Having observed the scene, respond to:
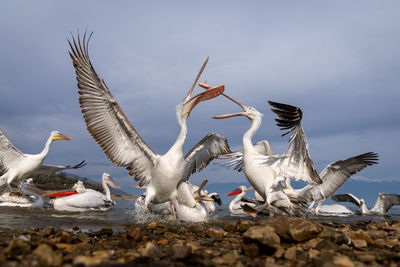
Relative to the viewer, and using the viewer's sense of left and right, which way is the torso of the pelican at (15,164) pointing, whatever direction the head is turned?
facing to the right of the viewer

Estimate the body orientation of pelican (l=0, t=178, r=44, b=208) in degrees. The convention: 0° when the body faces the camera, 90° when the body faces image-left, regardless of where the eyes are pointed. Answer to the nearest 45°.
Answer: approximately 270°

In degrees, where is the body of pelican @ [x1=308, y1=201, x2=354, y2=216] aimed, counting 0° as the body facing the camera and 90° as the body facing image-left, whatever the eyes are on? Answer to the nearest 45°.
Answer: approximately 90°

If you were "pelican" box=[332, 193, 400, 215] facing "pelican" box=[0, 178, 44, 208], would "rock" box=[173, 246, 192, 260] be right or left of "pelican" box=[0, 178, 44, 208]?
left

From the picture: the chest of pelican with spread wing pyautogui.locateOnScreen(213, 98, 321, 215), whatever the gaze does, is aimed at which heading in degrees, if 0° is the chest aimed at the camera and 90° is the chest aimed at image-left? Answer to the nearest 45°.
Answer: approximately 90°

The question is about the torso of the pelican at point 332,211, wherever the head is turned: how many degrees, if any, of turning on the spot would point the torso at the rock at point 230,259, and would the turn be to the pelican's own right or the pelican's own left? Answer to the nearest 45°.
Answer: approximately 90° to the pelican's own left

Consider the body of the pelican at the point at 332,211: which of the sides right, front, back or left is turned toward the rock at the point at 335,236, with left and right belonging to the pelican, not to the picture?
left

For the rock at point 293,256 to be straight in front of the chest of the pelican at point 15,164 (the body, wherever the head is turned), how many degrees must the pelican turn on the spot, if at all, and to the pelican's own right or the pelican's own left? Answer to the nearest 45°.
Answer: approximately 90° to the pelican's own right
